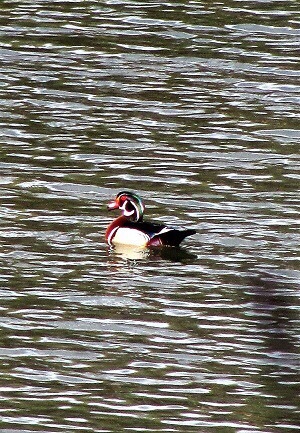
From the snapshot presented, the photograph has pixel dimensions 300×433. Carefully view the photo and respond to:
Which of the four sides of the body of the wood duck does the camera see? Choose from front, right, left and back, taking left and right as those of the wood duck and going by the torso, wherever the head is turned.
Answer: left
